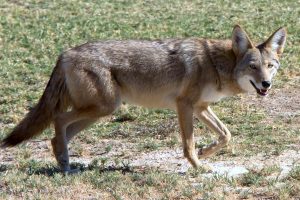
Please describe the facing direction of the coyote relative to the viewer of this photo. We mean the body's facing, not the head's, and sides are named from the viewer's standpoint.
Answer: facing to the right of the viewer
